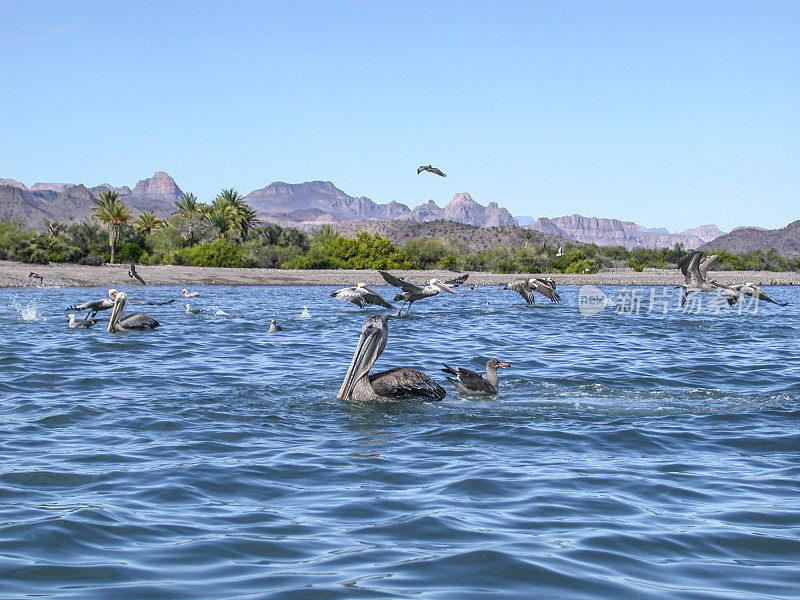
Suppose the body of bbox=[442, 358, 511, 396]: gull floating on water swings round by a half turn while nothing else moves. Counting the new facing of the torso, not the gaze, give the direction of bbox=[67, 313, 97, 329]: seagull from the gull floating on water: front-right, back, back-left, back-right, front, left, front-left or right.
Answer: front-right

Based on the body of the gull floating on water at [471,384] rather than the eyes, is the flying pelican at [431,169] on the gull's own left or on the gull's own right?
on the gull's own left

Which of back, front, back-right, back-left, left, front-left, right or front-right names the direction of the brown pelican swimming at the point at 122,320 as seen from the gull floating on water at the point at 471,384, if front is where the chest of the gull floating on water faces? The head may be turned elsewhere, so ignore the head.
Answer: back-left

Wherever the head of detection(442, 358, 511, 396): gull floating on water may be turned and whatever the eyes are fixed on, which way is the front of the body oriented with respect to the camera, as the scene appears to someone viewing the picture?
to the viewer's right

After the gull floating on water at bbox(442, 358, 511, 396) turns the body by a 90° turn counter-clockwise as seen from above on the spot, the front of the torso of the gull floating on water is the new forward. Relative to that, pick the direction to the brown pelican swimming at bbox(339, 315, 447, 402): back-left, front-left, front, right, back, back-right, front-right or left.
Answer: back-left

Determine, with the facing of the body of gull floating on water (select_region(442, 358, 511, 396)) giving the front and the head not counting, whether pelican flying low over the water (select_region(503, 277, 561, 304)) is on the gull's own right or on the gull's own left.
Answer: on the gull's own left

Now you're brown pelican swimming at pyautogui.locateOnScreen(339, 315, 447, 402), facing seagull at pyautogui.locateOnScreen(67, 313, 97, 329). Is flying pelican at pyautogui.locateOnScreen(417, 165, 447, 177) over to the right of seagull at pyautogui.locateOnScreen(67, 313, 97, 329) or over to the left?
right
